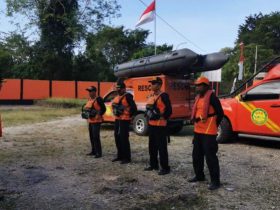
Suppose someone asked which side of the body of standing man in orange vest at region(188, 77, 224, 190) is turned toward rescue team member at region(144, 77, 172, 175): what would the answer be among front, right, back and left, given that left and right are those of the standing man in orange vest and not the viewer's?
right

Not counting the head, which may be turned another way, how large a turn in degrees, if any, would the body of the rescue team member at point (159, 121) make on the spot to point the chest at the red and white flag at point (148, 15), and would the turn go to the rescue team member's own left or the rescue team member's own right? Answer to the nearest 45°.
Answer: approximately 135° to the rescue team member's own right

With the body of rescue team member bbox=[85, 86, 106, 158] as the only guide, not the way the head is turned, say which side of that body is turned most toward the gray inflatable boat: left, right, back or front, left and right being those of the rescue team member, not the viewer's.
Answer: back

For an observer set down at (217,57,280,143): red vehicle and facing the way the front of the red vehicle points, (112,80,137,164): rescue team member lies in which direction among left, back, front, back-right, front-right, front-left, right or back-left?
front-left

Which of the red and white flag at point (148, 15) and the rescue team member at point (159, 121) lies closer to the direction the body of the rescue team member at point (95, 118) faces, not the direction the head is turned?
the rescue team member

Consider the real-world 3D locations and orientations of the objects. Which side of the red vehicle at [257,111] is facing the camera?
left

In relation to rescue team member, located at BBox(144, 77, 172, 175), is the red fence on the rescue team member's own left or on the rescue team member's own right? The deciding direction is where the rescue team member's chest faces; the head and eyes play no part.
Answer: on the rescue team member's own right

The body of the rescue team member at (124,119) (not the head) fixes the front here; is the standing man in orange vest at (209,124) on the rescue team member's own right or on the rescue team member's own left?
on the rescue team member's own left

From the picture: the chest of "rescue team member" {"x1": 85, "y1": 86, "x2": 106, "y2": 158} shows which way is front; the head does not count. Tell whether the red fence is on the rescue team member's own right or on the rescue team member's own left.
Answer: on the rescue team member's own right

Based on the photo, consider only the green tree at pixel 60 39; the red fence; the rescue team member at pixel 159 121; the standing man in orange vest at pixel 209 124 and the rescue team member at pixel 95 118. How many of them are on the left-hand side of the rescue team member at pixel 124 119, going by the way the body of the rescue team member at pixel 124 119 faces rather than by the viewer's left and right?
2

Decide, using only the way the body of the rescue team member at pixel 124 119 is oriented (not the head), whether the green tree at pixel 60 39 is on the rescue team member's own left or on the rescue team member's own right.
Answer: on the rescue team member's own right

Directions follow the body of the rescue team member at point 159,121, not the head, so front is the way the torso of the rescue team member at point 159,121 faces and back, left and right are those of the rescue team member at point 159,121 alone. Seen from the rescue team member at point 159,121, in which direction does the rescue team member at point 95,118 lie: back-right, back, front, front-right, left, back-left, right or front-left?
right

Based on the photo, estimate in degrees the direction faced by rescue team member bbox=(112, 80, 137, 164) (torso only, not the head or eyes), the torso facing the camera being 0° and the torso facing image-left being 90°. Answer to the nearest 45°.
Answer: approximately 45°

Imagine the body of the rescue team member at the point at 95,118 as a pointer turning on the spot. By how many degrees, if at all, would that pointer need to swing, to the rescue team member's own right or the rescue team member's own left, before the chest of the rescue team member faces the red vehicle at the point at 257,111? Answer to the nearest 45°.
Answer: approximately 135° to the rescue team member's own left
